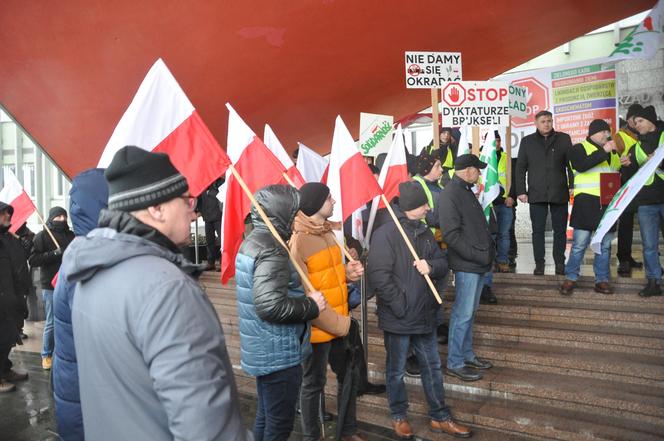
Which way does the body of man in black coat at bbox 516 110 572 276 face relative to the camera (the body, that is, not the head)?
toward the camera

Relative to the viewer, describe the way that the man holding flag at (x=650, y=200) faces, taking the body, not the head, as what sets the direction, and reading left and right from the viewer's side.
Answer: facing the viewer and to the left of the viewer

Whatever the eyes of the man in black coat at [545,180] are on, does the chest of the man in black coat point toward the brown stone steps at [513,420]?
yes

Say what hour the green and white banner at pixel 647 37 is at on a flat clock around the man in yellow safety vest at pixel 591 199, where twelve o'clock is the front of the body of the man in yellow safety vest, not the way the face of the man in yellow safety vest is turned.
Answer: The green and white banner is roughly at 8 o'clock from the man in yellow safety vest.

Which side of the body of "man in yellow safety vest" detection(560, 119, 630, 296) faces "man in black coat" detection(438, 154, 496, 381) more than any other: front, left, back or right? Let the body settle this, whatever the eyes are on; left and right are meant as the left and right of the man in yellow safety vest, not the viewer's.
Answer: right

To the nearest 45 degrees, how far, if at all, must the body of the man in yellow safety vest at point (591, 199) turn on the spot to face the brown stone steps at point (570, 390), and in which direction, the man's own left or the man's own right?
approximately 45° to the man's own right

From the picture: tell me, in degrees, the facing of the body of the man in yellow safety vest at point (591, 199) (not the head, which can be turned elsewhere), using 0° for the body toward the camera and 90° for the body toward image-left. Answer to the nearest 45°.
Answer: approximately 315°

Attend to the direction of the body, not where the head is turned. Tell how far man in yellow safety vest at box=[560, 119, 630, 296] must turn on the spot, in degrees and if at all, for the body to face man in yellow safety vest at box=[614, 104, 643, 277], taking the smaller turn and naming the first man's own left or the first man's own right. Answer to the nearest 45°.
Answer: approximately 135° to the first man's own left

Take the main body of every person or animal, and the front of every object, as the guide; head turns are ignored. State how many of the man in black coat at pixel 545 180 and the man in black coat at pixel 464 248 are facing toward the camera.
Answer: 1

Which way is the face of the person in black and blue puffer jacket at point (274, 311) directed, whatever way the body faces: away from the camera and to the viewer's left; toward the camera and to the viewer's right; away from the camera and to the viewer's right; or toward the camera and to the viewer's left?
away from the camera and to the viewer's right

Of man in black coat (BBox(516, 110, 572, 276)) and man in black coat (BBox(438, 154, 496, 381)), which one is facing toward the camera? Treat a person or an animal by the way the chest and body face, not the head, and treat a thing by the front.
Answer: man in black coat (BBox(516, 110, 572, 276))
